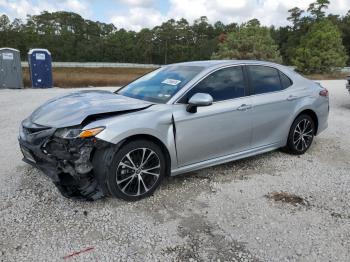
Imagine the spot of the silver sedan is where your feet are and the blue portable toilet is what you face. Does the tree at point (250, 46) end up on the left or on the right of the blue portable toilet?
right

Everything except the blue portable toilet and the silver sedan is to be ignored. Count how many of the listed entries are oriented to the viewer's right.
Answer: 0

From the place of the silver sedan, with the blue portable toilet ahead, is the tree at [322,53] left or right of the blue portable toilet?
right

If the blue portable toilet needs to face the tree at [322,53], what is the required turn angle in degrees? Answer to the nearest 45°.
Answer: approximately 135° to its left

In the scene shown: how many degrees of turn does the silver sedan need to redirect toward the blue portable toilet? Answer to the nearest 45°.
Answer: approximately 90° to its right

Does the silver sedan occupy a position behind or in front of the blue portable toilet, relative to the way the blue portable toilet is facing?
in front

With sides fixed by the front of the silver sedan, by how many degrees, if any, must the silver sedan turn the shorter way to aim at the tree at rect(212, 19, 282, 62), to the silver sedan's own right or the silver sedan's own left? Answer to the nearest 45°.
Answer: approximately 135° to the silver sedan's own right

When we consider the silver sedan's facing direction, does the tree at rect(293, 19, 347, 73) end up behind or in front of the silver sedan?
behind

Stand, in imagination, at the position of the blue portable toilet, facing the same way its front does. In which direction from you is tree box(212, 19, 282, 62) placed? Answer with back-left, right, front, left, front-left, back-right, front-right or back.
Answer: back-left

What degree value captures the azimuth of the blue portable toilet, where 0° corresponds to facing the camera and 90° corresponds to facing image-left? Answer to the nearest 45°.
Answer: approximately 0°

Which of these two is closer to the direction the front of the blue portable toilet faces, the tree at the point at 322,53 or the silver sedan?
the silver sedan

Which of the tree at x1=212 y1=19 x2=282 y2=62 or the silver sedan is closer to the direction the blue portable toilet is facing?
the silver sedan
